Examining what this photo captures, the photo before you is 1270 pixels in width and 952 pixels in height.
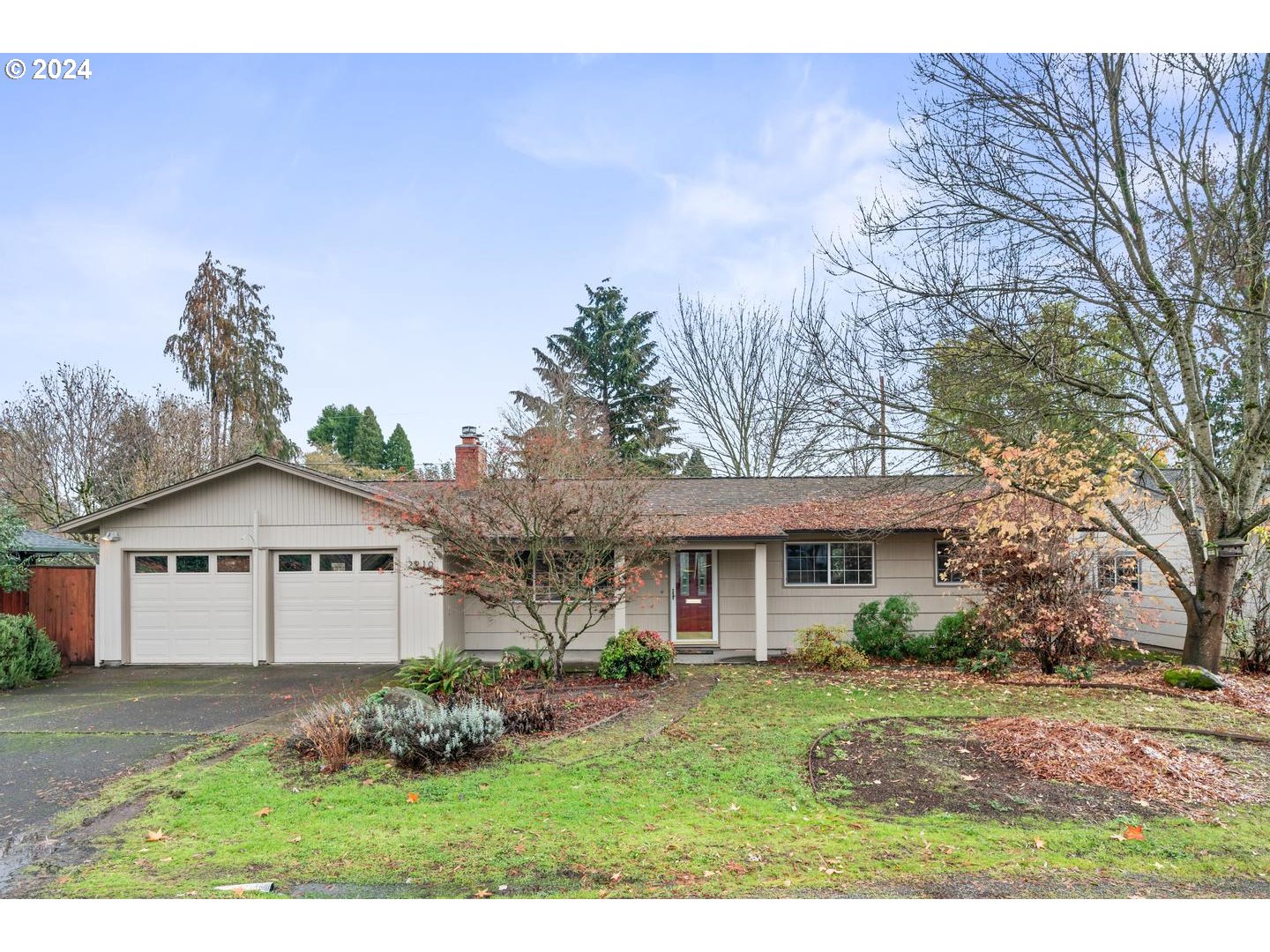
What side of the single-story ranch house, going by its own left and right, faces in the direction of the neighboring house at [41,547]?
right

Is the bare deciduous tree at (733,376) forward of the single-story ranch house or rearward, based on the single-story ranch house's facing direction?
rearward

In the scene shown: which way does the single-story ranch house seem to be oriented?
toward the camera

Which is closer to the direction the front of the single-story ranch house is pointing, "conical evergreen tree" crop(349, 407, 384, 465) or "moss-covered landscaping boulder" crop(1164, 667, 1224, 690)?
the moss-covered landscaping boulder

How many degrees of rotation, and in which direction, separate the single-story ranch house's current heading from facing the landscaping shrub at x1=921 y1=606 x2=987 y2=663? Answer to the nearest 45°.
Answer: approximately 90° to its left

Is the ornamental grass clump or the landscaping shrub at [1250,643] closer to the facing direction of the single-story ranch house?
the ornamental grass clump

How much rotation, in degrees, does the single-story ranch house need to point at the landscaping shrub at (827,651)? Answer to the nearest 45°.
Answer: approximately 90° to its left

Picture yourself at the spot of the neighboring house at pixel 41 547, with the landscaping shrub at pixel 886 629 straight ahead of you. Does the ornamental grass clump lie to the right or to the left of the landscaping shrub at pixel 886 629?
right

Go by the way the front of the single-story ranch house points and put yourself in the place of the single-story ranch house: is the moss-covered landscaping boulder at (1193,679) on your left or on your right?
on your left
